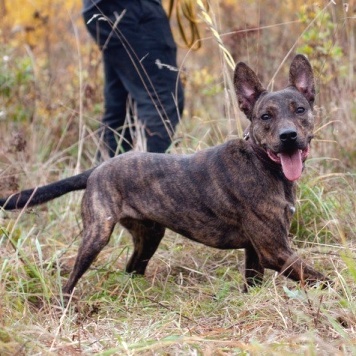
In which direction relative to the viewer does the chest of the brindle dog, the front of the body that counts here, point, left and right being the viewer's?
facing to the right of the viewer
